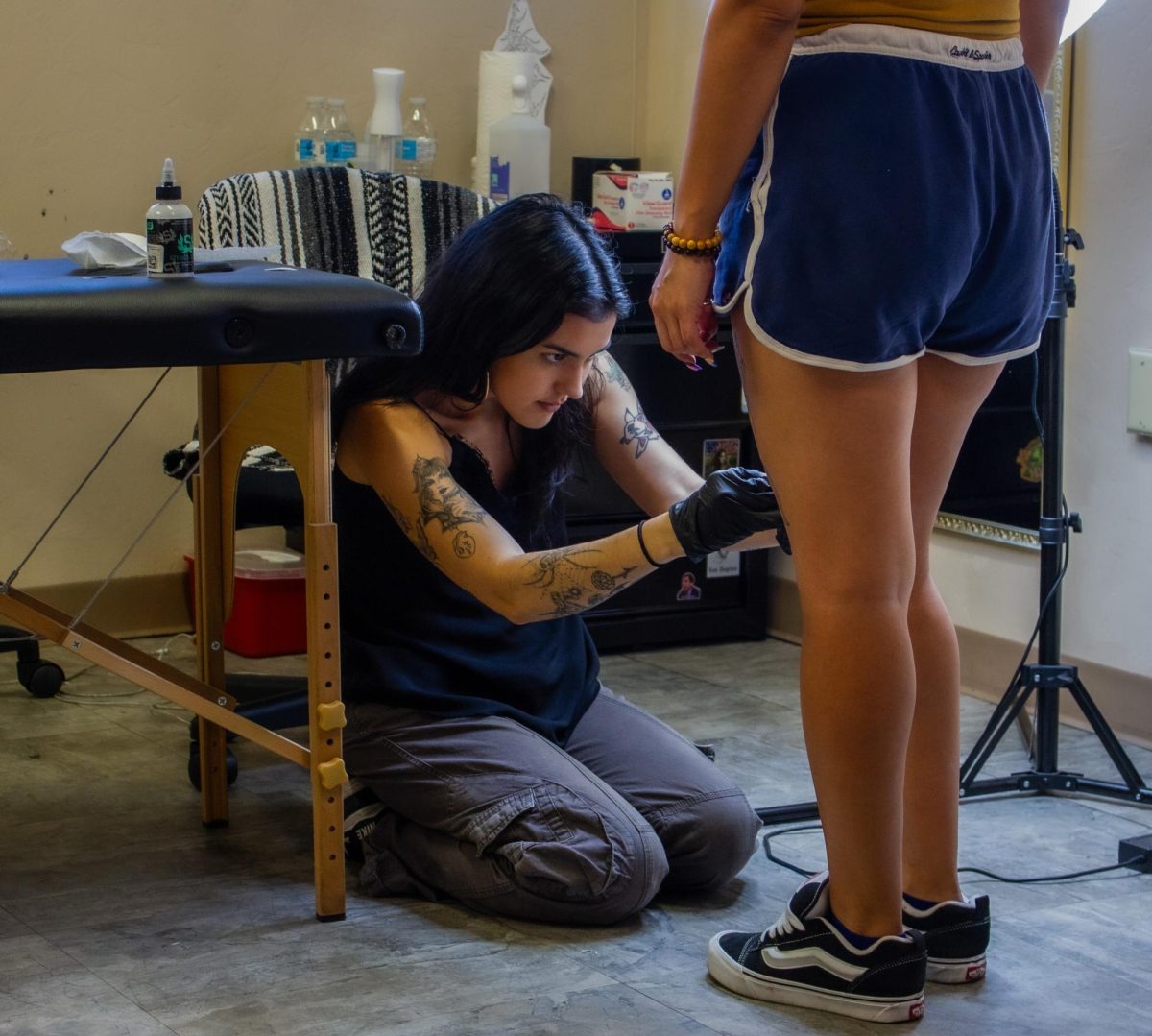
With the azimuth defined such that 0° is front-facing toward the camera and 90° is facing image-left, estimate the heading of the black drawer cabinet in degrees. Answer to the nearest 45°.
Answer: approximately 0°

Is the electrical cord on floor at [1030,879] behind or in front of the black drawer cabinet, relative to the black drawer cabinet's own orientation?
in front

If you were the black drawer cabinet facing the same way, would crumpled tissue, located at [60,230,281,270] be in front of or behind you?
in front

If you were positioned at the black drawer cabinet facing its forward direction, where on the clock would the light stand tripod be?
The light stand tripod is roughly at 11 o'clock from the black drawer cabinet.
